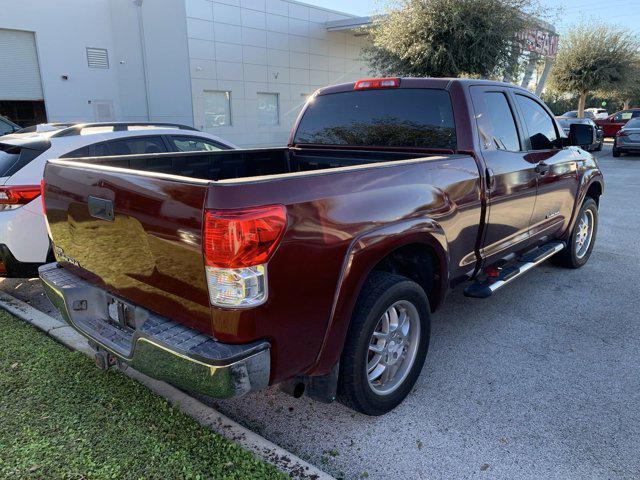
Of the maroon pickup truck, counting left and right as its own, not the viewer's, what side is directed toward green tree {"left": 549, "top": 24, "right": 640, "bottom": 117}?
front

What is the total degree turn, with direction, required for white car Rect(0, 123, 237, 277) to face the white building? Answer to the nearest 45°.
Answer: approximately 45° to its left

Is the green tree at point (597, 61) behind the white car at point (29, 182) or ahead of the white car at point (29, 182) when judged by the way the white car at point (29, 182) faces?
ahead

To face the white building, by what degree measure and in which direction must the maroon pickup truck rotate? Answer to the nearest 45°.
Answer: approximately 45° to its left

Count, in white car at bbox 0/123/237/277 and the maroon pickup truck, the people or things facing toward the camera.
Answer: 0

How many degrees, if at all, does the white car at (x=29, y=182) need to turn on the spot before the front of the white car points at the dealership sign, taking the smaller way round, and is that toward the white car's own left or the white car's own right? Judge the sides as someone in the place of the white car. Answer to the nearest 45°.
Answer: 0° — it already faces it

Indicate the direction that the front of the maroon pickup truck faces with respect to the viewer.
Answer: facing away from the viewer and to the right of the viewer

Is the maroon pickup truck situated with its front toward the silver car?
yes

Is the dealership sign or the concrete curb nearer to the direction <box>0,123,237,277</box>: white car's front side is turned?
the dealership sign

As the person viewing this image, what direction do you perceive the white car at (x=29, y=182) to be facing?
facing away from the viewer and to the right of the viewer

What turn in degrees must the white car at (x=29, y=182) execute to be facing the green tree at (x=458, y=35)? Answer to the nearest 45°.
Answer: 0° — it already faces it

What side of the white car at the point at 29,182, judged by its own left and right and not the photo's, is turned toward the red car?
front

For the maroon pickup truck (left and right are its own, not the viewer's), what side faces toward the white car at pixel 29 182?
left

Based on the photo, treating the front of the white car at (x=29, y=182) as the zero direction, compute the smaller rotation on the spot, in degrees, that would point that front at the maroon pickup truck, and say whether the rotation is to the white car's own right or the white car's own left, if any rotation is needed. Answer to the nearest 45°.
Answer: approximately 90° to the white car's own right
